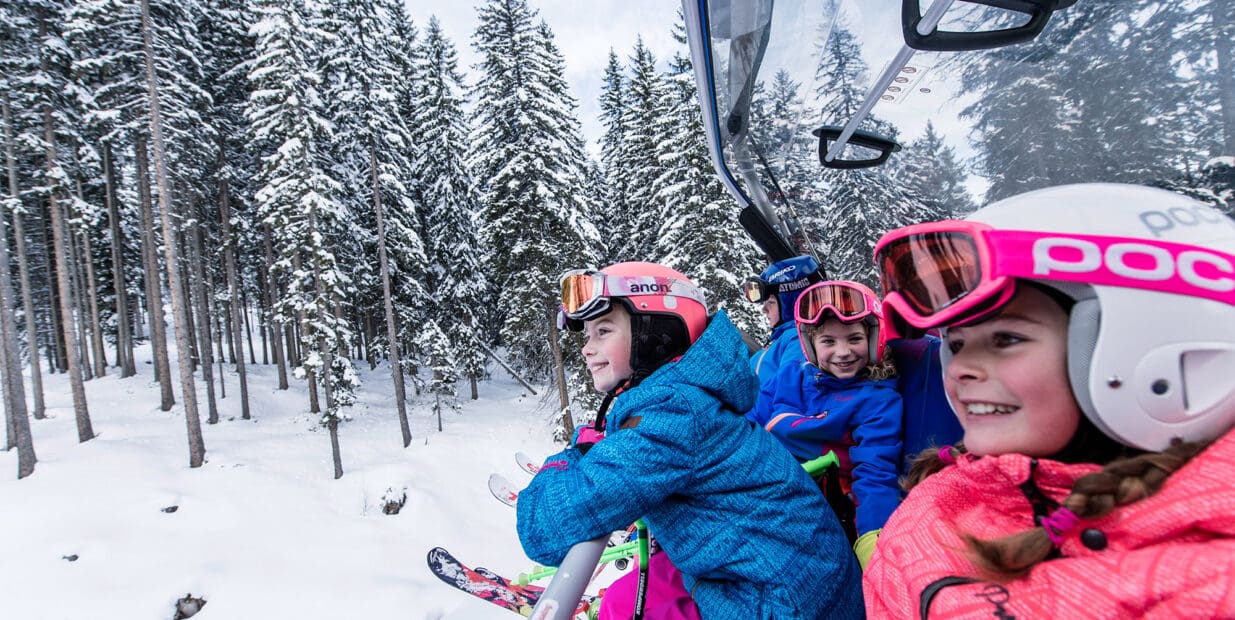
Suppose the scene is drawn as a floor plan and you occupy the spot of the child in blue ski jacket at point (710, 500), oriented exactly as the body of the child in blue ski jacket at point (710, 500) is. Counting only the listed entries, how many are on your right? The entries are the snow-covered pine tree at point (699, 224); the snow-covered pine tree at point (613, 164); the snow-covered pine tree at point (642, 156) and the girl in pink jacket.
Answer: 3

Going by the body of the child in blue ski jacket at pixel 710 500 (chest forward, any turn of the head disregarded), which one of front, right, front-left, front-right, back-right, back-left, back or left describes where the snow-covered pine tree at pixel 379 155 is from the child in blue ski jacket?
front-right

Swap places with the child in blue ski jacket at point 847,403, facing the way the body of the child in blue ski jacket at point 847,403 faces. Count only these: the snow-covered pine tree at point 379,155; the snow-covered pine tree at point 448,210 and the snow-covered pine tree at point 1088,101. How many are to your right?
2

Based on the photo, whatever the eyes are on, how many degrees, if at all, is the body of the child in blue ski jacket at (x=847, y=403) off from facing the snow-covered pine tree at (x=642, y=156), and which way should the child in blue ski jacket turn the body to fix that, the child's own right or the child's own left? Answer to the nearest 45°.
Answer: approximately 135° to the child's own right

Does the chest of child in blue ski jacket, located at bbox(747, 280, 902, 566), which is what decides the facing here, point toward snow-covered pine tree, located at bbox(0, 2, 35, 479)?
no

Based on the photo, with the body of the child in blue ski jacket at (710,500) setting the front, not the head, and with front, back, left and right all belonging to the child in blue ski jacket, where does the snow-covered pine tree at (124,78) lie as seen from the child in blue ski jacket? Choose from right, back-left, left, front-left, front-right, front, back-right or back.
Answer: front-right

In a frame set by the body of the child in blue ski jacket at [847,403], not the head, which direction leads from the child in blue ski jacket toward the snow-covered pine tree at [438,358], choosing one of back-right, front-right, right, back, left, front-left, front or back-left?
right

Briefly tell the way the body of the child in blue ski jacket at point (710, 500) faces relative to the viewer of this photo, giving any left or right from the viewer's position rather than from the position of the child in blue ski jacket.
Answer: facing to the left of the viewer

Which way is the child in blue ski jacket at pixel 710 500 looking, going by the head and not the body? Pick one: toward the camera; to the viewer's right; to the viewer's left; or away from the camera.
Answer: to the viewer's left

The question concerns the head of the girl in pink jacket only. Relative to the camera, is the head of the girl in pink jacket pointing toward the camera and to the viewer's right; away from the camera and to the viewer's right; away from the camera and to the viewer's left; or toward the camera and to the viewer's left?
toward the camera and to the viewer's left

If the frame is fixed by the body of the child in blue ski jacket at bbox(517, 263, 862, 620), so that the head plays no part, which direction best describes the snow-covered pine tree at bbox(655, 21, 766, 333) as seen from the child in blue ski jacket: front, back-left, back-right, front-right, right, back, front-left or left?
right

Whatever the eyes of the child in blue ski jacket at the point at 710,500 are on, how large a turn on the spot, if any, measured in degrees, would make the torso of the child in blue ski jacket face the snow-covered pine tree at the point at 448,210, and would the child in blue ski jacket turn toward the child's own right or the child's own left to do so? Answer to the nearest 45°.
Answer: approximately 45° to the child's own right

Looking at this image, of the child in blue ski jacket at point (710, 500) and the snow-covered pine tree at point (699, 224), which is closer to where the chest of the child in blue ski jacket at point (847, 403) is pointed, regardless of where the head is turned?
the child in blue ski jacket

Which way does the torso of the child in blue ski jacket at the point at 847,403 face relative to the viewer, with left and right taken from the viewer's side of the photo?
facing the viewer and to the left of the viewer

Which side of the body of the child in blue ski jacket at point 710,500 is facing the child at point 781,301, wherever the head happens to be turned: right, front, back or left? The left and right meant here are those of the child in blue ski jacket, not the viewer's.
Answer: right

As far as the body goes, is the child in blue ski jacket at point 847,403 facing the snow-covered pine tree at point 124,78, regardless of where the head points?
no

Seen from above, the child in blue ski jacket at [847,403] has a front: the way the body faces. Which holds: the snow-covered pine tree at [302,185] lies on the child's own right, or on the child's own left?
on the child's own right

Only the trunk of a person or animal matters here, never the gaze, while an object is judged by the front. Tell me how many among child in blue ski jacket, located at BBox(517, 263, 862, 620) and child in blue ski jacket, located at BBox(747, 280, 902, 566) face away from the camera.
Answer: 0
